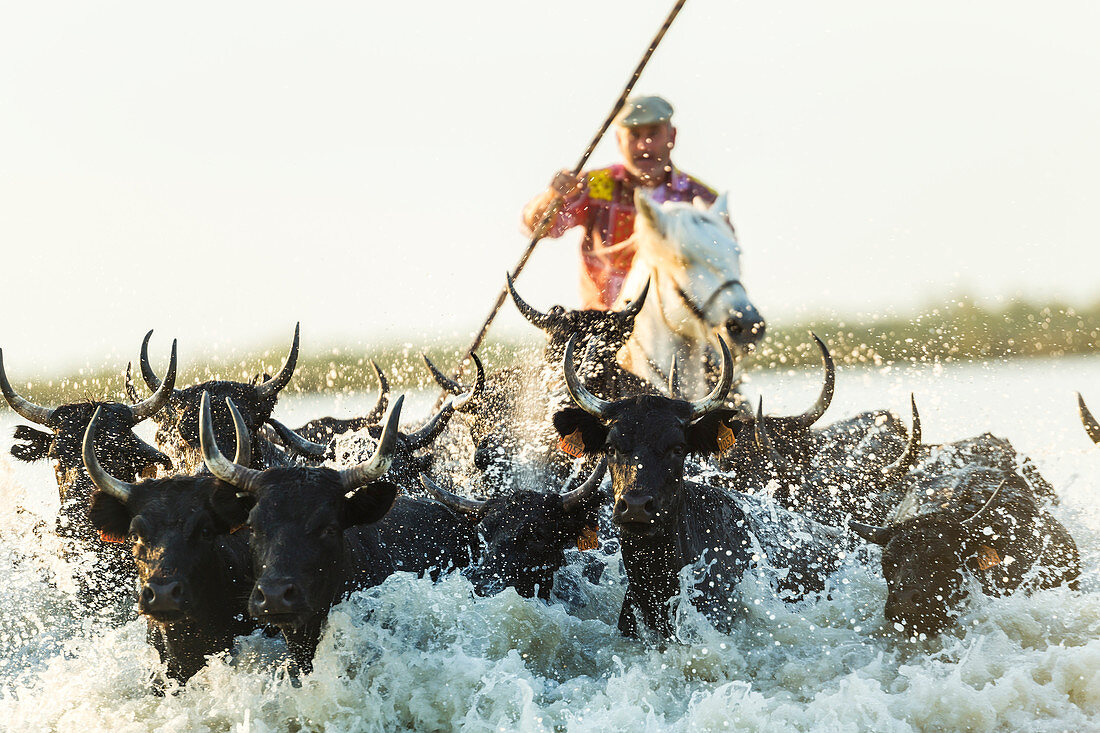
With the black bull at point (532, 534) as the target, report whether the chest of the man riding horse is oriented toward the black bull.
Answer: yes

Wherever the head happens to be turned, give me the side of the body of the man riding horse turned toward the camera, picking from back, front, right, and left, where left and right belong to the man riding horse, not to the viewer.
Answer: front

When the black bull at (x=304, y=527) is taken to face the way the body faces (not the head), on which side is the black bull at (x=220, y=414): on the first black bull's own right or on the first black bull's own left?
on the first black bull's own right

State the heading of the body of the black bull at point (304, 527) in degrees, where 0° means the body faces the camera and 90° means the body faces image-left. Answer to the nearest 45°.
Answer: approximately 45°

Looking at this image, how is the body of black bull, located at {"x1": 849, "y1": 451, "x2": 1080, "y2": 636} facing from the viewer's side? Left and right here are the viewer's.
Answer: facing the viewer and to the left of the viewer

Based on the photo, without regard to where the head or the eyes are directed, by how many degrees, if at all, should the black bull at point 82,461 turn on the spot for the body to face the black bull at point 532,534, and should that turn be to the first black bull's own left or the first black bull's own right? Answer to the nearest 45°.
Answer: approximately 45° to the first black bull's own left

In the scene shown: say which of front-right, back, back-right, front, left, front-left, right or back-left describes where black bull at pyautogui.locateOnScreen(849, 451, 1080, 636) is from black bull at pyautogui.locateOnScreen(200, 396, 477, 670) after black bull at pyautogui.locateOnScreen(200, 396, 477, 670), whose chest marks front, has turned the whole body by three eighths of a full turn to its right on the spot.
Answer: right

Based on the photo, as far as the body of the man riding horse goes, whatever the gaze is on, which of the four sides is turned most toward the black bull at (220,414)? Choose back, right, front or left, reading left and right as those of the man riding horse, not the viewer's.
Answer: front

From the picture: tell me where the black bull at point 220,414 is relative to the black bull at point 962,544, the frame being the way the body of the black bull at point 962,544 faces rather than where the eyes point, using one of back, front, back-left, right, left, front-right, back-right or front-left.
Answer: front-right

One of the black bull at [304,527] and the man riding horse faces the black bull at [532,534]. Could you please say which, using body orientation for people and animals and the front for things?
the man riding horse

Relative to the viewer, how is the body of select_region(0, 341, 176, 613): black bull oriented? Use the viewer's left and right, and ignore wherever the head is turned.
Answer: facing the viewer

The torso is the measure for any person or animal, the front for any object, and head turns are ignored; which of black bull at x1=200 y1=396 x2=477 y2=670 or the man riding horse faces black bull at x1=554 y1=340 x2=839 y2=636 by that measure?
the man riding horse
